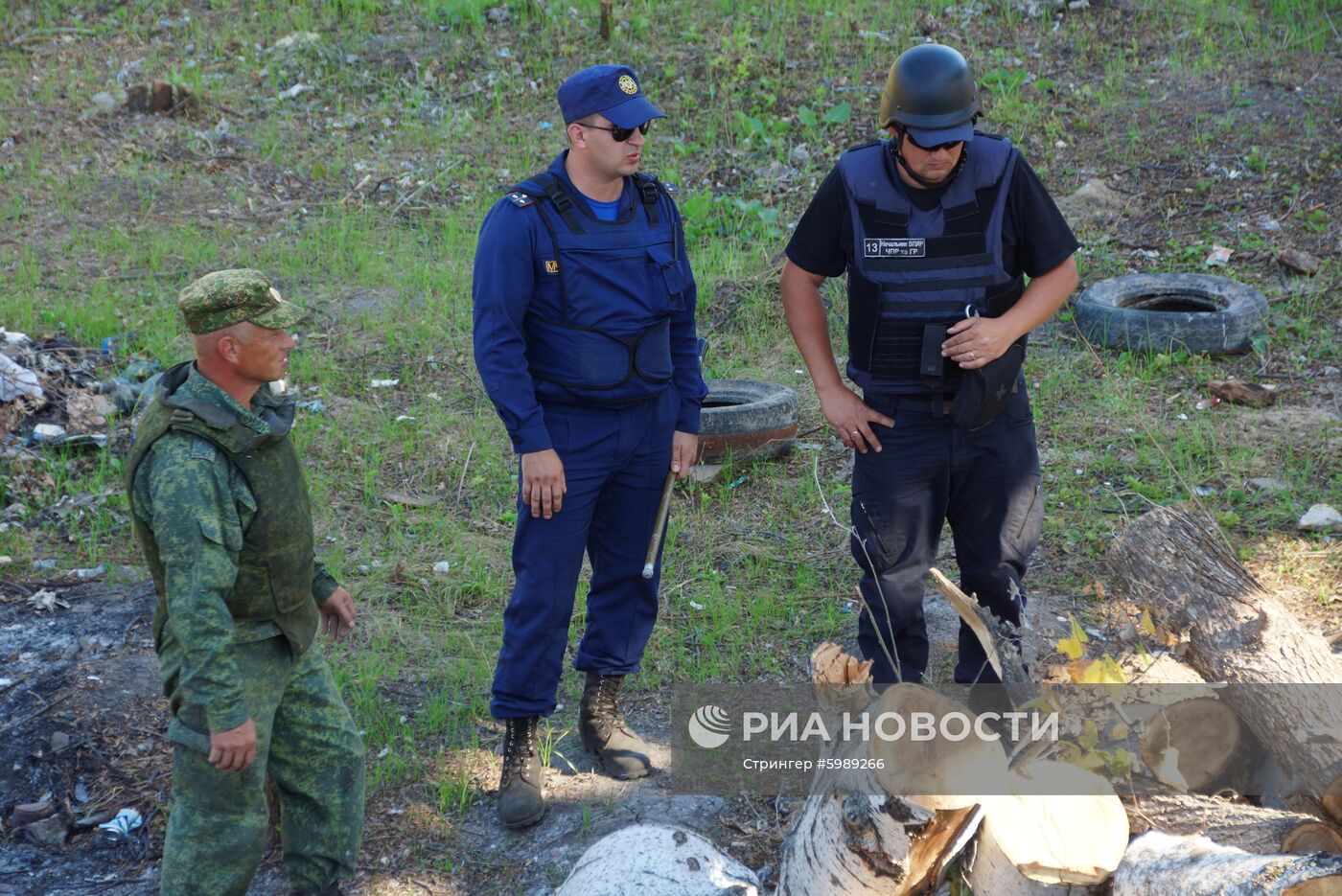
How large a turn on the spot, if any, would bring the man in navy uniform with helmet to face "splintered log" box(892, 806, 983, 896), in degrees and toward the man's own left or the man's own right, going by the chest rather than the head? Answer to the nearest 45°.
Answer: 0° — they already face it

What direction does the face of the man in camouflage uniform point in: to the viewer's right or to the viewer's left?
to the viewer's right

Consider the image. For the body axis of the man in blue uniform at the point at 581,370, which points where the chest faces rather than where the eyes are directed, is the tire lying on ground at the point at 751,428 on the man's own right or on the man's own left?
on the man's own left

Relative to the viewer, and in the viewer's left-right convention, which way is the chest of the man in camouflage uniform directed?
facing to the right of the viewer

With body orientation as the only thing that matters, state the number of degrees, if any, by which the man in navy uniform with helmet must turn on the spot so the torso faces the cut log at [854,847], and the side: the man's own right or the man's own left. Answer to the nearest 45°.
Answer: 0° — they already face it

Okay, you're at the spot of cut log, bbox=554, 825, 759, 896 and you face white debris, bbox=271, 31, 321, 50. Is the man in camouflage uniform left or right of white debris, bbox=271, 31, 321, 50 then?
left

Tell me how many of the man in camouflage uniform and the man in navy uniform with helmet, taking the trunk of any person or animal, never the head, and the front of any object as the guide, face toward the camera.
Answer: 1

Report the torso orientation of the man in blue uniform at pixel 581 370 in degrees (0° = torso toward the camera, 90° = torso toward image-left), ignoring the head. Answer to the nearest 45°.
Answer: approximately 315°

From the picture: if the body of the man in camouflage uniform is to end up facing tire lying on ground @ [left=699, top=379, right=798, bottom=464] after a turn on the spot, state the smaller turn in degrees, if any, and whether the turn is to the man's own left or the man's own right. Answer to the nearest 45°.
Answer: approximately 45° to the man's own left

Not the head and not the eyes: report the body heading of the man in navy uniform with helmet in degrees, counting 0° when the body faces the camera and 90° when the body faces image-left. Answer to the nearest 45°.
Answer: approximately 0°
